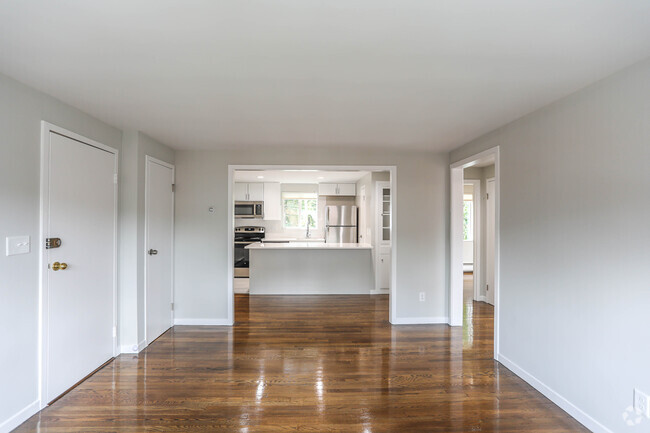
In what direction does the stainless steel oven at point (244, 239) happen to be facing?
toward the camera

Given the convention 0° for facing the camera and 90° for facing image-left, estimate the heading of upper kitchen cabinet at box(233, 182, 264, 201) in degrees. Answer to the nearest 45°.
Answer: approximately 0°

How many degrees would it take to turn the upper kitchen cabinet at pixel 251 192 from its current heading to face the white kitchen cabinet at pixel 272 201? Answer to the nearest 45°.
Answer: approximately 90° to its left

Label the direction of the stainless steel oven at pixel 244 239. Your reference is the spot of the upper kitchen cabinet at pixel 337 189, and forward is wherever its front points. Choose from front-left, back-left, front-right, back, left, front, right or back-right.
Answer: right

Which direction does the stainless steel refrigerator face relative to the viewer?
toward the camera

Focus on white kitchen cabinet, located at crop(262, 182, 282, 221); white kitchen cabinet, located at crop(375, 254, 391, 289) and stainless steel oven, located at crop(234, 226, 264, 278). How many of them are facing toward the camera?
3

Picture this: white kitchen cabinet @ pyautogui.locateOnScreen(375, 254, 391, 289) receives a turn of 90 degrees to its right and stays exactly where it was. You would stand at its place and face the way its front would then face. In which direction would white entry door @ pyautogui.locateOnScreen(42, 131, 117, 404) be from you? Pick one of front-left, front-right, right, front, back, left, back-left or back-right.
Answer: front-left
